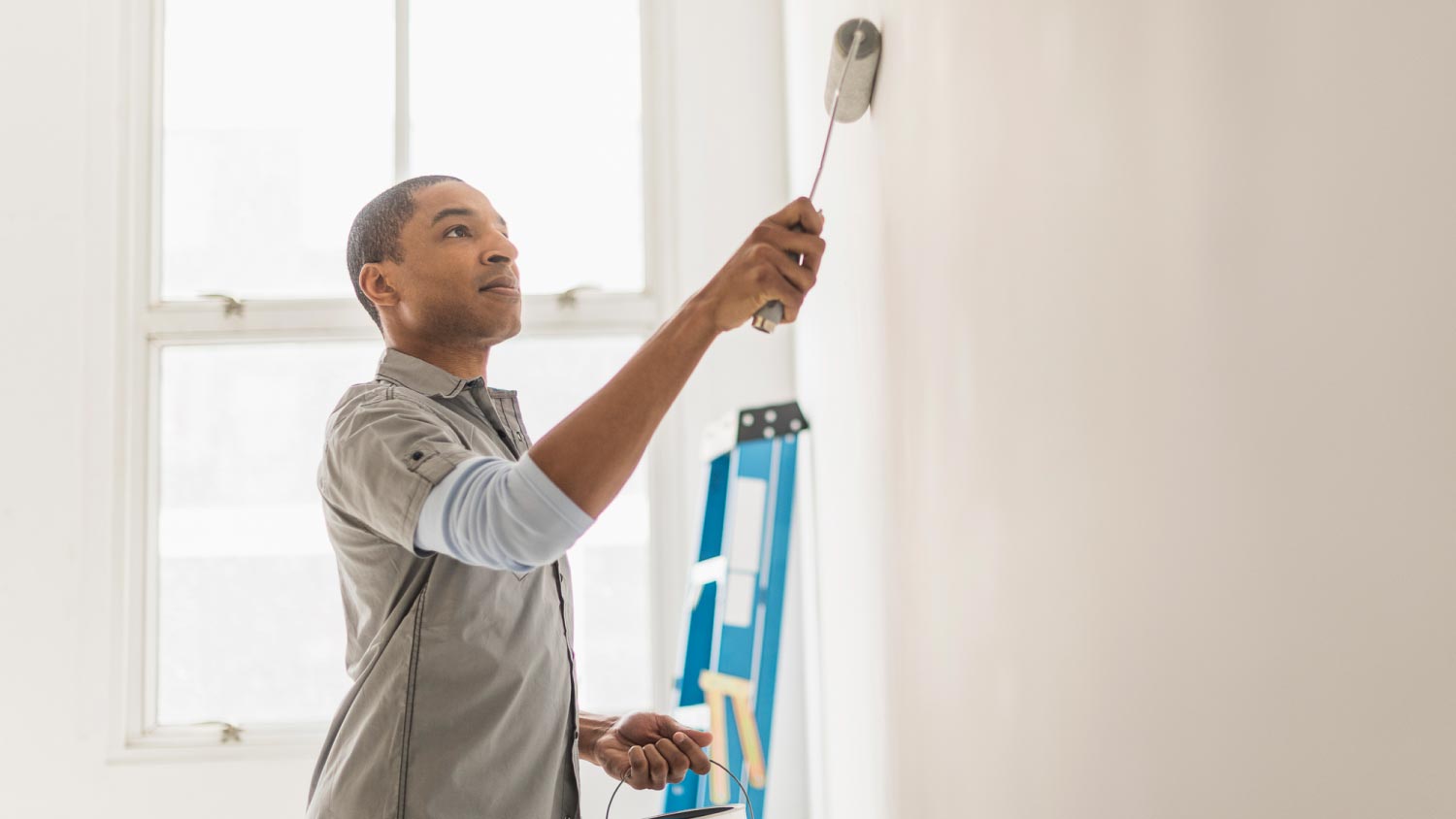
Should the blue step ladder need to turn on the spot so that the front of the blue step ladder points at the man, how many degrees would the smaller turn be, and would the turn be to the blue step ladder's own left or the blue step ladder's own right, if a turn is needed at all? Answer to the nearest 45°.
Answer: approximately 45° to the blue step ladder's own left

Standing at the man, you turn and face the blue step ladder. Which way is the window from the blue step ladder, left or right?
left

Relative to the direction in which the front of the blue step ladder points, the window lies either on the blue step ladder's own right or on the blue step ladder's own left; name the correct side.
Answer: on the blue step ladder's own right

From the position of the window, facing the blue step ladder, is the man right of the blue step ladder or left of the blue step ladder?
right

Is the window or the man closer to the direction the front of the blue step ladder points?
the man
